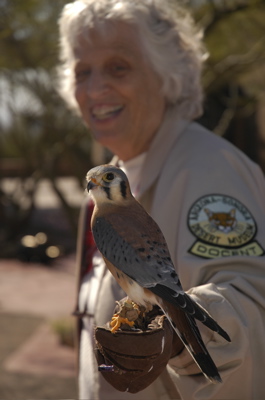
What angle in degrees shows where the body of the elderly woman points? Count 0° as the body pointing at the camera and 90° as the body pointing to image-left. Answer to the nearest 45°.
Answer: approximately 45°
